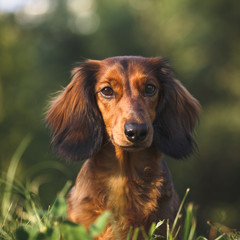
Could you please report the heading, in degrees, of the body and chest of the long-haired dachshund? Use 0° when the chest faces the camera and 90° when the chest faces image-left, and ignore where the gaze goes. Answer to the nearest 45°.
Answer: approximately 0°
